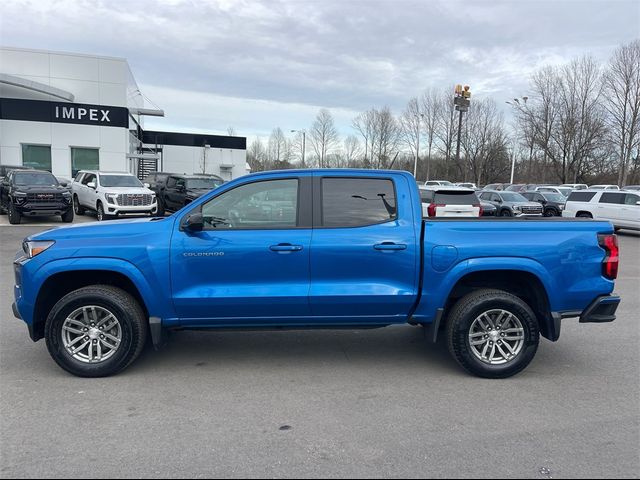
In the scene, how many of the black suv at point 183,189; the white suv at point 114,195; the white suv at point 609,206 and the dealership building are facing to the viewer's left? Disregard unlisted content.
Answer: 0

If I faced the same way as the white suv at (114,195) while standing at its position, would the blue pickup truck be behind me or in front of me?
in front

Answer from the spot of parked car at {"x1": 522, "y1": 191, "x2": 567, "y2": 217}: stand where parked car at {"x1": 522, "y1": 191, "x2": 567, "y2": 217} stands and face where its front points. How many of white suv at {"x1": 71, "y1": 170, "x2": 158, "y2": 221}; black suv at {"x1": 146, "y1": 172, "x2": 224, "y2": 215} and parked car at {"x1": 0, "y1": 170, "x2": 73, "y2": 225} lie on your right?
3

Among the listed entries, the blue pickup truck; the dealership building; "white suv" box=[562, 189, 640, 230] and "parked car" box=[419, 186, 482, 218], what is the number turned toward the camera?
1

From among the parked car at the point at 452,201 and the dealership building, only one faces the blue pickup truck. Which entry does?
the dealership building

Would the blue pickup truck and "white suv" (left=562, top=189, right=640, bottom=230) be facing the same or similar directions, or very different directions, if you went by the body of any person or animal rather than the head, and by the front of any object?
very different directions

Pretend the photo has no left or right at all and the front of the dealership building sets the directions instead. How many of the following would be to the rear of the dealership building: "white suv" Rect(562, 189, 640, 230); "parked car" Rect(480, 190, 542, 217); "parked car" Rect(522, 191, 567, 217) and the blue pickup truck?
0

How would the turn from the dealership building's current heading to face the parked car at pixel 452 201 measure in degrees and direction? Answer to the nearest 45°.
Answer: approximately 45° to its left

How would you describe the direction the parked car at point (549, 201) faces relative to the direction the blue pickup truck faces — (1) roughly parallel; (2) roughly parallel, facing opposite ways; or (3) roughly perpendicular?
roughly perpendicular

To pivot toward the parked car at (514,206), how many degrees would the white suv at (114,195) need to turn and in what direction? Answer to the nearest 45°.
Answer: approximately 45° to its left

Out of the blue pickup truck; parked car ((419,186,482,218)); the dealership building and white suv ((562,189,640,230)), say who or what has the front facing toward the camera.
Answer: the dealership building

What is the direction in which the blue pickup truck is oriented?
to the viewer's left

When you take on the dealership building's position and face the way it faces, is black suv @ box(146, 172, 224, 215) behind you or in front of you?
in front

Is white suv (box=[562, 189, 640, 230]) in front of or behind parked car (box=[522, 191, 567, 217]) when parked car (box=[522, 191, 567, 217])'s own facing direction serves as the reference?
in front

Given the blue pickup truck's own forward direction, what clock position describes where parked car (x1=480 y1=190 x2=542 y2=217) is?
The parked car is roughly at 4 o'clock from the blue pickup truck.

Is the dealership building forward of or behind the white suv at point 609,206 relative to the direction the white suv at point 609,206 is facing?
behind

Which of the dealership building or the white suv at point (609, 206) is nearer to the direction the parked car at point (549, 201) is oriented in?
the white suv

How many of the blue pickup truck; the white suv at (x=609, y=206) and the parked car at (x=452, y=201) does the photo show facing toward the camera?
0
